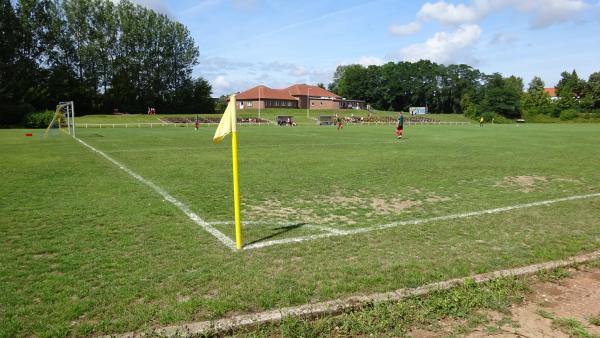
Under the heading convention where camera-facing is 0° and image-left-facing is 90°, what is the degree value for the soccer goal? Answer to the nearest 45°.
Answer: approximately 270°

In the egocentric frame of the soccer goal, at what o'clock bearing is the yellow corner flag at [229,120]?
The yellow corner flag is roughly at 3 o'clock from the soccer goal.
